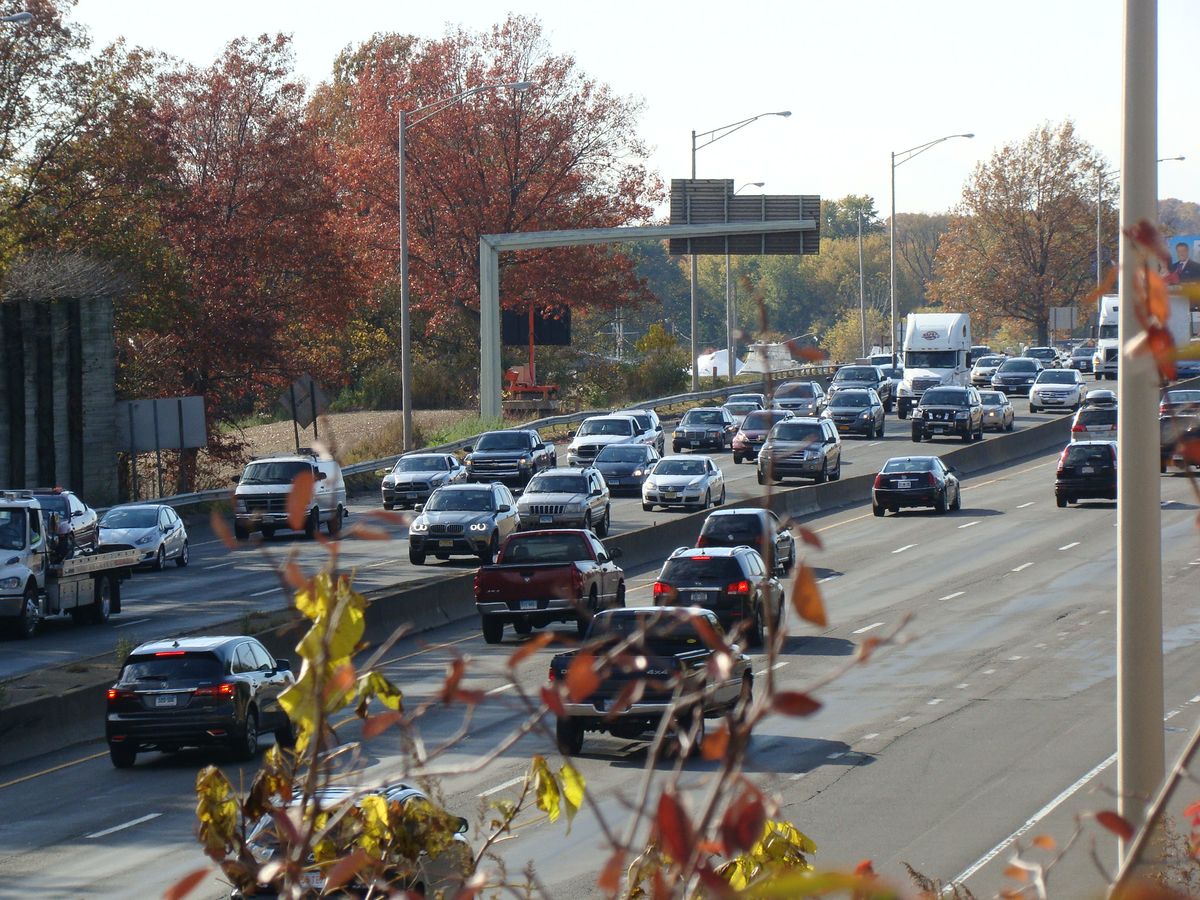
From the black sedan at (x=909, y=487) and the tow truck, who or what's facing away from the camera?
the black sedan

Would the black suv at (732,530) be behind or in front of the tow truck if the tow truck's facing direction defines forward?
behind

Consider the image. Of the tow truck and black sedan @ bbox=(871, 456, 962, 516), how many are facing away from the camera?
1

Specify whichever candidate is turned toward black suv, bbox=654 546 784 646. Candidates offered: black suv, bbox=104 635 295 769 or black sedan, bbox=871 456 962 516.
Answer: black suv, bbox=104 635 295 769

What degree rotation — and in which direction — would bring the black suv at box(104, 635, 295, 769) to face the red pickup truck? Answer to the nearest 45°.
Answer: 0° — it already faces it

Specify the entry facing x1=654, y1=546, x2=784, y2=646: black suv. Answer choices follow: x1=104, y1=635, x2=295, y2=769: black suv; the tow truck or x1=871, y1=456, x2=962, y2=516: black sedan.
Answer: x1=104, y1=635, x2=295, y2=769: black suv

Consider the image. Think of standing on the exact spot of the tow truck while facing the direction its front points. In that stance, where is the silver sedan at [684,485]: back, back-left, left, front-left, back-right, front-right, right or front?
back

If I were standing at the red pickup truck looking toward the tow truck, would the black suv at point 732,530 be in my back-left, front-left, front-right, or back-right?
back-right

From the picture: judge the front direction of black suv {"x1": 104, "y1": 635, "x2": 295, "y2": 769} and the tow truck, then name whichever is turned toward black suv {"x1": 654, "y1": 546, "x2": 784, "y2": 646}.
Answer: black suv {"x1": 104, "y1": 635, "x2": 295, "y2": 769}

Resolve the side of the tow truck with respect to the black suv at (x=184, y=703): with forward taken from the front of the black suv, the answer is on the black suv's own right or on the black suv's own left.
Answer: on the black suv's own left

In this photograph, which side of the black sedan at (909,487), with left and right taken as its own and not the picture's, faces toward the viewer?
back

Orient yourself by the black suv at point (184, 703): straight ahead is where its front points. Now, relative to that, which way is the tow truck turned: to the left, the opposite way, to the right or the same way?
the opposite way

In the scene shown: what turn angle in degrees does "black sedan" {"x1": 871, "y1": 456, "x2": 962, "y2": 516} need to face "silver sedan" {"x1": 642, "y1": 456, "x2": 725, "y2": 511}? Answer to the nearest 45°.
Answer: approximately 90° to its left

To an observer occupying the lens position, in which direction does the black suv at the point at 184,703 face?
facing away from the viewer and to the right of the viewer

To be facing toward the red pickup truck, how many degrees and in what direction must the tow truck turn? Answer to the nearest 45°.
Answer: approximately 135° to its left

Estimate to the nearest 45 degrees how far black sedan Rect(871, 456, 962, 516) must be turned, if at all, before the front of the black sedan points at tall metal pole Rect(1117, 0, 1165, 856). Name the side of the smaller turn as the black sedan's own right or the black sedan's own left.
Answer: approximately 180°

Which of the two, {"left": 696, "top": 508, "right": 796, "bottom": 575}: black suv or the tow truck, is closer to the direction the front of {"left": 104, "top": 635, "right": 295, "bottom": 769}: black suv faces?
the black suv
